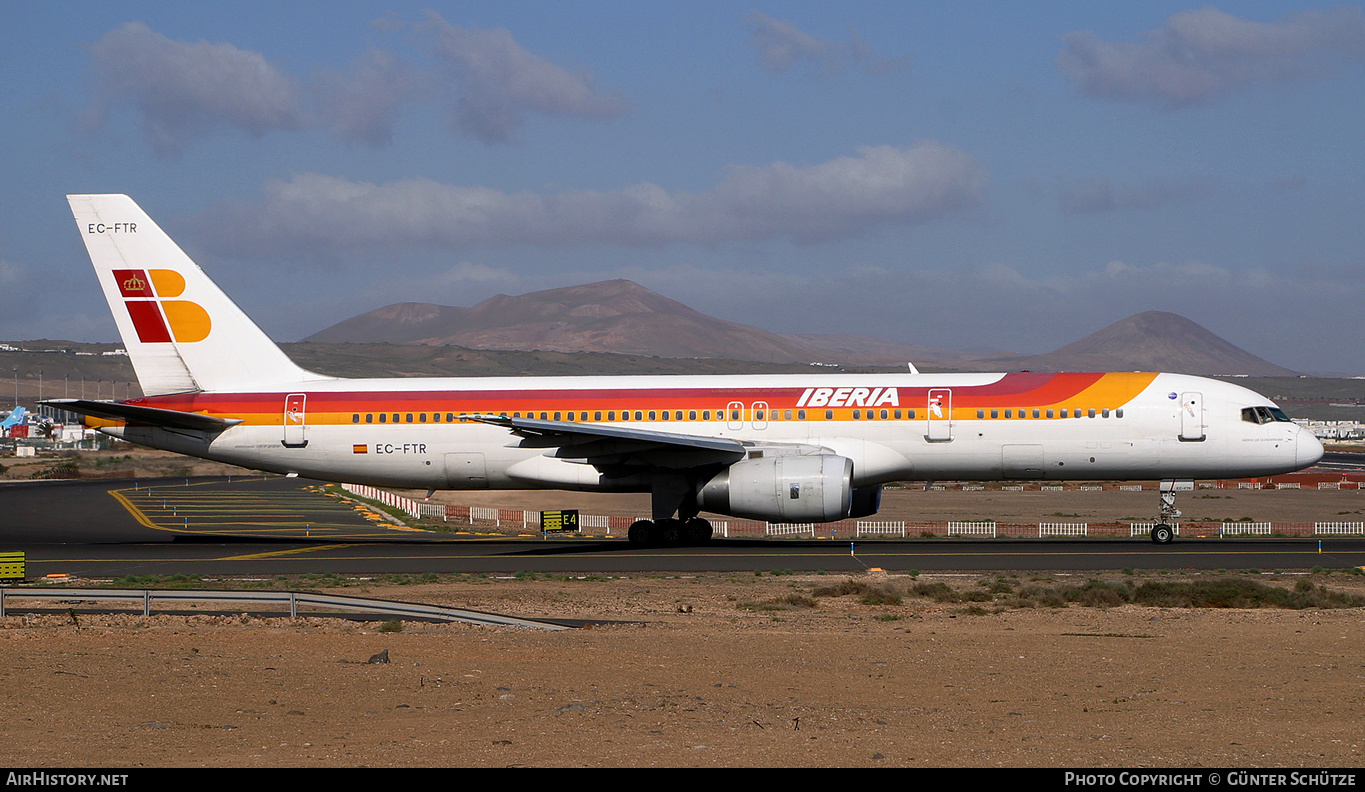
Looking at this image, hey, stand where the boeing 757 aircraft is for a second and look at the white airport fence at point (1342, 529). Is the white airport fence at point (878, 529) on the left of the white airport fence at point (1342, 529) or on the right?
left

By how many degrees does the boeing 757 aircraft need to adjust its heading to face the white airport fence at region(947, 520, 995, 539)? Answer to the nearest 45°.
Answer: approximately 45° to its left

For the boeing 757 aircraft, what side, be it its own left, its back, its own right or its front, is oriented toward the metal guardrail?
right

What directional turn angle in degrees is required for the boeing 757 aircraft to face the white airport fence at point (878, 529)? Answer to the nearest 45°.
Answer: approximately 45° to its left

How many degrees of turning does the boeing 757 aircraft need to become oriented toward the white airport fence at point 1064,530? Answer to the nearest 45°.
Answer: approximately 45° to its left

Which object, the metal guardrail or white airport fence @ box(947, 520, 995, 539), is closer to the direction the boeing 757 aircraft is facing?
the white airport fence

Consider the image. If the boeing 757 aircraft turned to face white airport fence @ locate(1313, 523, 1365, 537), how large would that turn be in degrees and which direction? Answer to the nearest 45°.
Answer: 0° — it already faces it

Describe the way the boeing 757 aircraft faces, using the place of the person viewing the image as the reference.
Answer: facing to the right of the viewer

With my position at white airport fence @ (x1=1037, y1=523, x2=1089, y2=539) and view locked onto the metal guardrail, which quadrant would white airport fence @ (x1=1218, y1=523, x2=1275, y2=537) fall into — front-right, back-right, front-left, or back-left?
back-left

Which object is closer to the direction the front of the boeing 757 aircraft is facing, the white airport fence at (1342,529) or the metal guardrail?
the white airport fence
